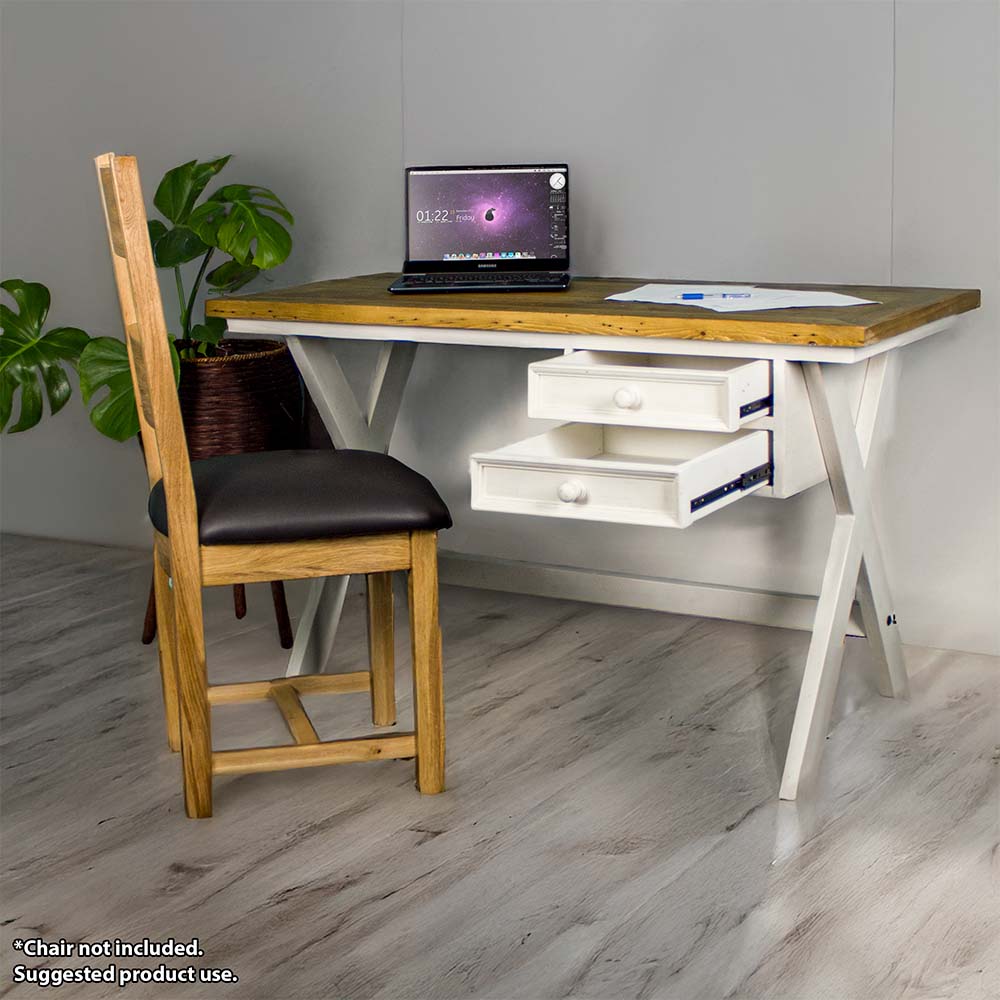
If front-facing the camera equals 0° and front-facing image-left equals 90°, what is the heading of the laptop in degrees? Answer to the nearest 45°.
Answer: approximately 0°

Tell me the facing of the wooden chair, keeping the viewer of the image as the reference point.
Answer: facing to the right of the viewer

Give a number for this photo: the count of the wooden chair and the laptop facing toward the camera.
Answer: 1

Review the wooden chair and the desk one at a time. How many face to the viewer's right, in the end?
1

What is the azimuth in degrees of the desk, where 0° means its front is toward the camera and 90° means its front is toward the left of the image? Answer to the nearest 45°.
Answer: approximately 45°
